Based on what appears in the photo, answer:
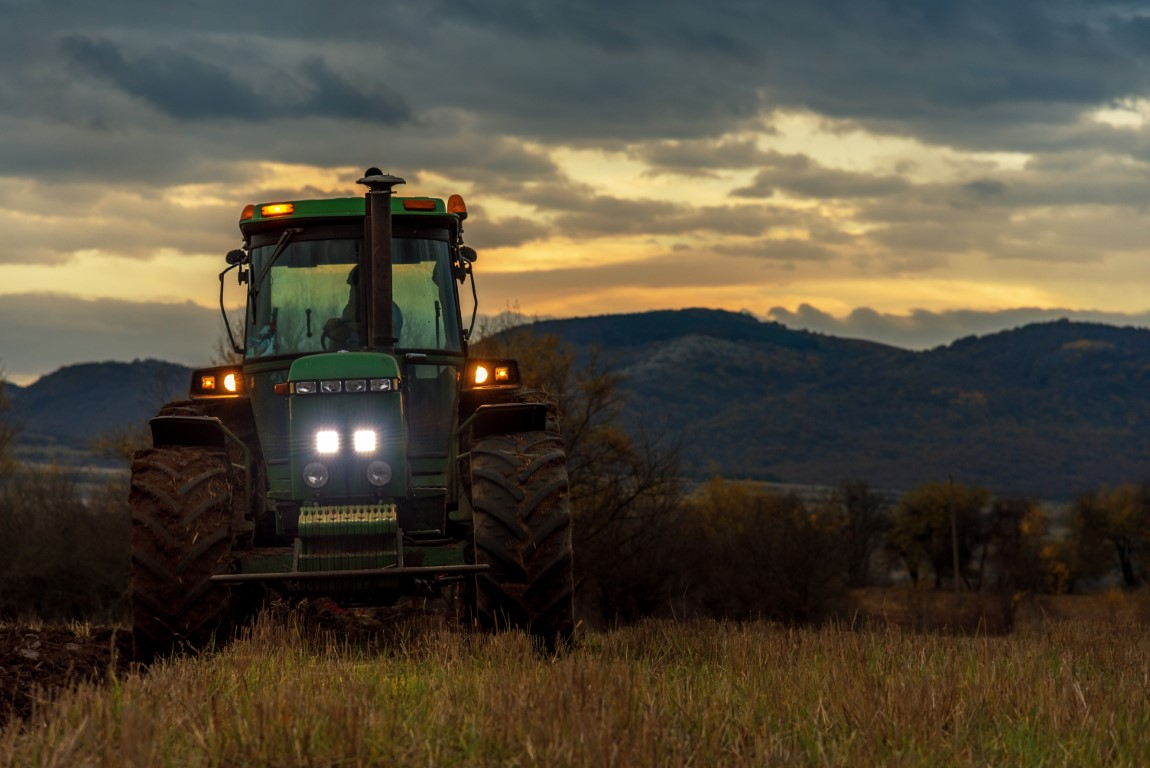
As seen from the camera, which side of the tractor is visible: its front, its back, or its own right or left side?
front
